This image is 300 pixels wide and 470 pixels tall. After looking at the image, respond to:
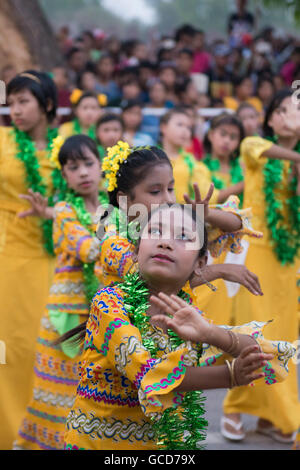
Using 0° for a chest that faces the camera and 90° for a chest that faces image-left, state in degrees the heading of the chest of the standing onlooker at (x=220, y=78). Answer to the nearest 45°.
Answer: approximately 0°

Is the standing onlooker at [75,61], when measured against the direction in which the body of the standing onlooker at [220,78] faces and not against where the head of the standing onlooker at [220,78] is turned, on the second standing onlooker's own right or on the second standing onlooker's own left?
on the second standing onlooker's own right

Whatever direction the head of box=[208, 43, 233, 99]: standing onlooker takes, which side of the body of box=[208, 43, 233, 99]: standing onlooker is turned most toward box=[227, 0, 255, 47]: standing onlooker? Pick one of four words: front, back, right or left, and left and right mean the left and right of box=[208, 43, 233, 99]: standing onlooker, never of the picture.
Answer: back

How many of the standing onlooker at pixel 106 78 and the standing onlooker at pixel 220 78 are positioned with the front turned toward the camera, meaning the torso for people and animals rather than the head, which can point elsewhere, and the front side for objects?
2

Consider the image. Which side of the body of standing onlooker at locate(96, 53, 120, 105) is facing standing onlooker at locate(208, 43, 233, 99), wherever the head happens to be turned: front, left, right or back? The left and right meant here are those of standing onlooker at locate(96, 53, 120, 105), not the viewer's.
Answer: left

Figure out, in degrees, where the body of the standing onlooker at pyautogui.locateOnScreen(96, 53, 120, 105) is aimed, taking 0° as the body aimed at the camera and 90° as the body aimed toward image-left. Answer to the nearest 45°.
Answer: approximately 0°

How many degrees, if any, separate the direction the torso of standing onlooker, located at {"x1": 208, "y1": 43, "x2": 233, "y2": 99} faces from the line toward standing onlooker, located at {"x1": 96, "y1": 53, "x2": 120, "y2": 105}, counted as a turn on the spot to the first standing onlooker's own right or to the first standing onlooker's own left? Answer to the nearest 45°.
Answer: approximately 45° to the first standing onlooker's own right

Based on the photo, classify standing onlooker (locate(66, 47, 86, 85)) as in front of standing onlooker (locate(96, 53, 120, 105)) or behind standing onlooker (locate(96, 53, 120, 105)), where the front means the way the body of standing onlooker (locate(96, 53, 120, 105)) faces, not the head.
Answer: behind
